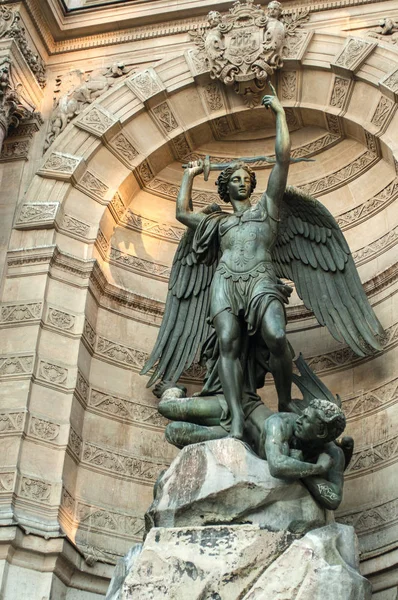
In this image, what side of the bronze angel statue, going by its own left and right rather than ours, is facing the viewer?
front
